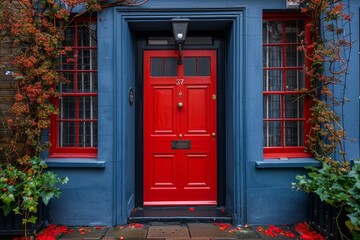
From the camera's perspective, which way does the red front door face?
toward the camera

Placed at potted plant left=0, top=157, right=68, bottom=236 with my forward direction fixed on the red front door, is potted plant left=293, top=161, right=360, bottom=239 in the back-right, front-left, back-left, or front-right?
front-right

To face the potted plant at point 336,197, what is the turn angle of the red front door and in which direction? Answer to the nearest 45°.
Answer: approximately 45° to its left

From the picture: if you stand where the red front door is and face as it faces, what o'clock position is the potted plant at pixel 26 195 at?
The potted plant is roughly at 2 o'clock from the red front door.
